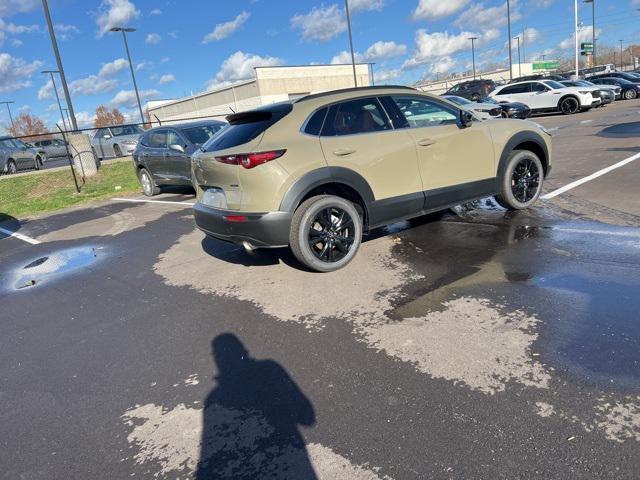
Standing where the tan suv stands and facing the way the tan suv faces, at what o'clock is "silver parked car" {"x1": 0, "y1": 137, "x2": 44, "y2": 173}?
The silver parked car is roughly at 9 o'clock from the tan suv.

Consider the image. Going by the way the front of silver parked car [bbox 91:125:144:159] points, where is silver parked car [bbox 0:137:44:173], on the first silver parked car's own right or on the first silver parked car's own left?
on the first silver parked car's own right

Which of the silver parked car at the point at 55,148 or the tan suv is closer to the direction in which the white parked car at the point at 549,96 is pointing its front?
the tan suv

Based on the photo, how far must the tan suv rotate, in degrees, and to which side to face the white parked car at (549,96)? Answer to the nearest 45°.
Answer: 0° — it already faces it

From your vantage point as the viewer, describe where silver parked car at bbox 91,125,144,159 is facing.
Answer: facing the viewer and to the right of the viewer

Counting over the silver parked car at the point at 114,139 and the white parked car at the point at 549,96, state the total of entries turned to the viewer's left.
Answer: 0

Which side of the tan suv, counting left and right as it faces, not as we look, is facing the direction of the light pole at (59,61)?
left

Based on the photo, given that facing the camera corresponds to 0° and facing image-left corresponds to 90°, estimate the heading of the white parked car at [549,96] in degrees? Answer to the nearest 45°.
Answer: approximately 315°

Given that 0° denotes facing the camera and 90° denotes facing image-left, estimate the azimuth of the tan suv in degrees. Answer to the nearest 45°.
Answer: approximately 225°

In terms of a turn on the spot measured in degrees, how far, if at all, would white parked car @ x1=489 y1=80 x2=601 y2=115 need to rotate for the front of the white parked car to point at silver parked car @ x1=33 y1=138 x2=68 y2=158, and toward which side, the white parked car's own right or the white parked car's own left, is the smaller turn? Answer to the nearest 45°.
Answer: approximately 135° to the white parked car's own right

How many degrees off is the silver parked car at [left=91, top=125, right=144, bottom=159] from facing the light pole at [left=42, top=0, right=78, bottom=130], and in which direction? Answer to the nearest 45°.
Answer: approximately 45° to its right

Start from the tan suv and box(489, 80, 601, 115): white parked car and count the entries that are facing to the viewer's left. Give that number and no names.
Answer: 0

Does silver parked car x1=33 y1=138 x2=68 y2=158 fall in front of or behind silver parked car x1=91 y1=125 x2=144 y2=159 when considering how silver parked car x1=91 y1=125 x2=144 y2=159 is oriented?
behind
